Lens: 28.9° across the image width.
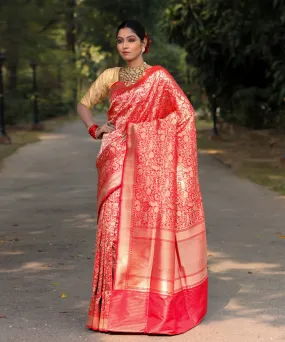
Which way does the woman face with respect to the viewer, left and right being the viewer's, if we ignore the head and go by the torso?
facing the viewer and to the left of the viewer
